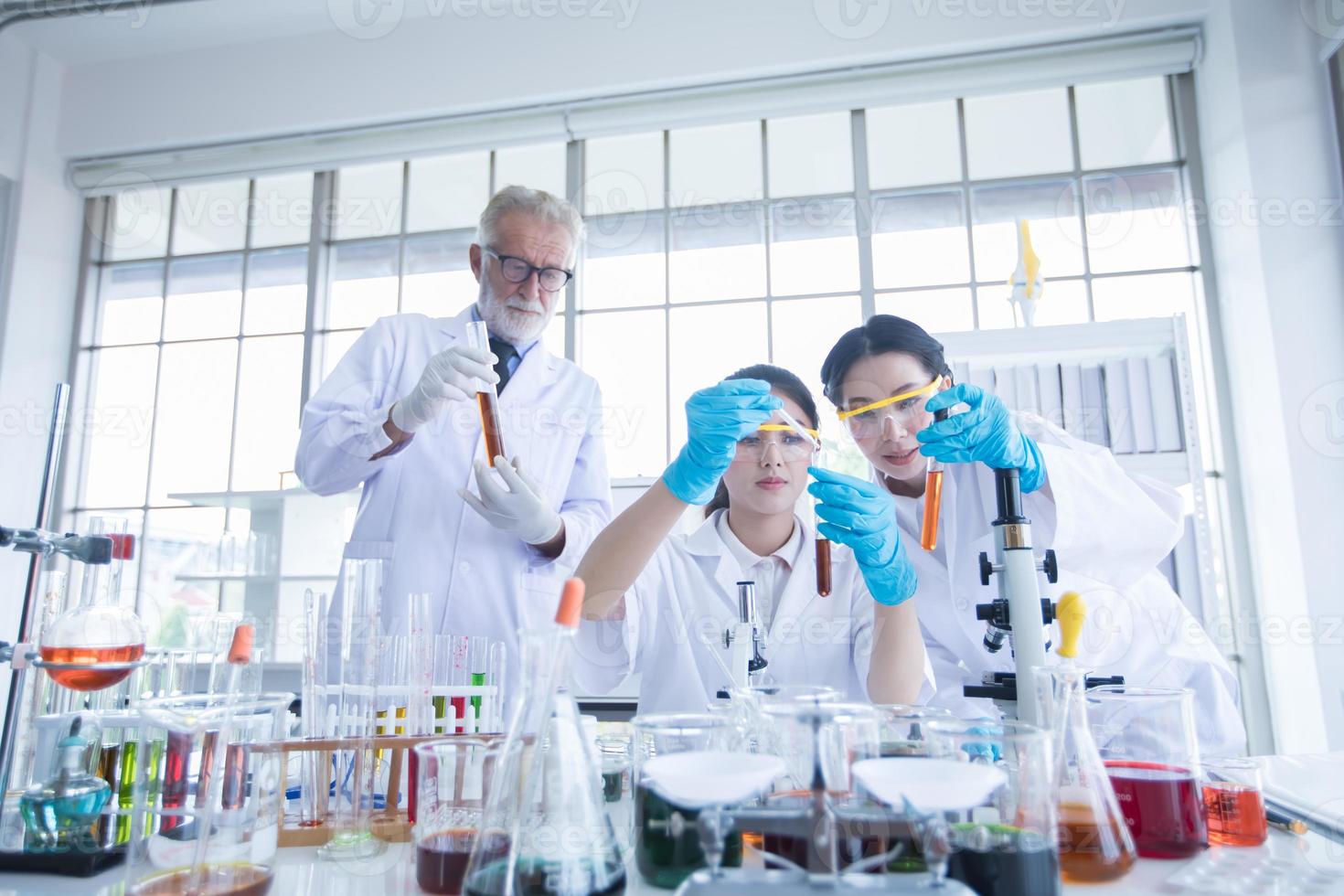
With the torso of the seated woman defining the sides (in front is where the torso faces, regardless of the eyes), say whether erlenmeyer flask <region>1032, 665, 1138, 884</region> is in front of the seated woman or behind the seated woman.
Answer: in front

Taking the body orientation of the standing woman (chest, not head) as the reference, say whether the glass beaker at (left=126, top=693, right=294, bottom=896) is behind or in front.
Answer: in front

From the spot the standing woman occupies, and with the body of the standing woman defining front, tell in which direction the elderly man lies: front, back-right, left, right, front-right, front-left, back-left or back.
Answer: front-right

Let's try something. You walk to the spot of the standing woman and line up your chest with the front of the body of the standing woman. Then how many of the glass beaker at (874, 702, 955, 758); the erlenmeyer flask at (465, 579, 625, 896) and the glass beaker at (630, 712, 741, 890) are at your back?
0

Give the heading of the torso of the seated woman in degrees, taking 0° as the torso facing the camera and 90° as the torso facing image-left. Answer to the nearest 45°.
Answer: approximately 0°

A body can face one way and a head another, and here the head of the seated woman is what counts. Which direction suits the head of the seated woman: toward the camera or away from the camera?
toward the camera

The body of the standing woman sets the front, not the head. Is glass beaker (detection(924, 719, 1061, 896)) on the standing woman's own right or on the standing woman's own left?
on the standing woman's own left

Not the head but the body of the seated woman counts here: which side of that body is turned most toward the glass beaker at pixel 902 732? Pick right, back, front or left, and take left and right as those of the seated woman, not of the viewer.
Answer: front

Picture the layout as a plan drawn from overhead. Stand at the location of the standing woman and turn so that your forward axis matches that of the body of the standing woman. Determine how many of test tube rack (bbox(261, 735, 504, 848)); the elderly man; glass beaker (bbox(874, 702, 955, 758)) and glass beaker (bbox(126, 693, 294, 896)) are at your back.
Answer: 0

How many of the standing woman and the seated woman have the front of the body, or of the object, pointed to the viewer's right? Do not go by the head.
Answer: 0

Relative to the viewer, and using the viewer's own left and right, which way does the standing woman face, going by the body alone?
facing the viewer and to the left of the viewer

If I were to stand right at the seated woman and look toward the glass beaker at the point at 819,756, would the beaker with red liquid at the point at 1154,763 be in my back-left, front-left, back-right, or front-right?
front-left

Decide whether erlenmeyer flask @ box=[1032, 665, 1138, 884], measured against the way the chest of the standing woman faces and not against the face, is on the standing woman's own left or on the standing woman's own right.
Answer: on the standing woman's own left

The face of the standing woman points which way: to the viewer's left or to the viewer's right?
to the viewer's left
